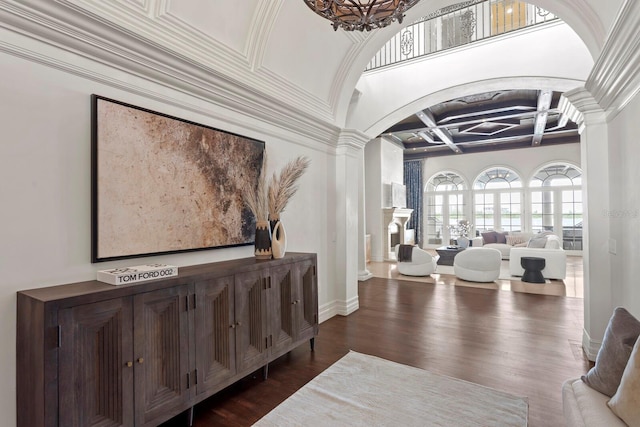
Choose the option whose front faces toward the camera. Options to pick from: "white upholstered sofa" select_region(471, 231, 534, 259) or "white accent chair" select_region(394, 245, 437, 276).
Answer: the white upholstered sofa

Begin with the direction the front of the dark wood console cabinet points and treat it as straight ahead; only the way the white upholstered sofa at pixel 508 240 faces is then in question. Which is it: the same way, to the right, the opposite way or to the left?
to the right

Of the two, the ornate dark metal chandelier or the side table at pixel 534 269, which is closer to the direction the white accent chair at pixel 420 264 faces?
the side table

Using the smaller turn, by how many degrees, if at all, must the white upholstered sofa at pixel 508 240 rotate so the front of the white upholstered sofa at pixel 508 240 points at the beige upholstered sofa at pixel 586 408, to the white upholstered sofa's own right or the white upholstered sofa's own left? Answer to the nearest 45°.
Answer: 0° — it already faces it

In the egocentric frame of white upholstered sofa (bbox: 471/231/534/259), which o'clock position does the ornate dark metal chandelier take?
The ornate dark metal chandelier is roughly at 12 o'clock from the white upholstered sofa.

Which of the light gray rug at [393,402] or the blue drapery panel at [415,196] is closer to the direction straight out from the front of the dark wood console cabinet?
the light gray rug

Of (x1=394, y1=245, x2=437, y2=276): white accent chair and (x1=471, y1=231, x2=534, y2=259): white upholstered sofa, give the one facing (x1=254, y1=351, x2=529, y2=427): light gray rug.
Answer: the white upholstered sofa

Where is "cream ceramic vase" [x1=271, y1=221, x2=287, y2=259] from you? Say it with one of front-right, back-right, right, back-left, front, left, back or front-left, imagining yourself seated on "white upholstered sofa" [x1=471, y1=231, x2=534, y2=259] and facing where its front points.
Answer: front

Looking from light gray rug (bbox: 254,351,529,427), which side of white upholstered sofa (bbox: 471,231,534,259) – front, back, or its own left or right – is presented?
front

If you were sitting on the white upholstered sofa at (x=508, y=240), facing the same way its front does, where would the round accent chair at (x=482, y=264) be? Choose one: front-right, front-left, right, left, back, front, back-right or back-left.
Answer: front

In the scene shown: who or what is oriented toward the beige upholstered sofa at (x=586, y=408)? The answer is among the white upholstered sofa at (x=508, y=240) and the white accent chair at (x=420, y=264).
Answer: the white upholstered sofa at (x=508, y=240)

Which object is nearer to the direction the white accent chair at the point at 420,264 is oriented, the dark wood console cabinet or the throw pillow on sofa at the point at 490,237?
the throw pillow on sofa

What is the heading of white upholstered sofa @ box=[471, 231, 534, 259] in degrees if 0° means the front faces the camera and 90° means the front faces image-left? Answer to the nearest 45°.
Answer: approximately 0°

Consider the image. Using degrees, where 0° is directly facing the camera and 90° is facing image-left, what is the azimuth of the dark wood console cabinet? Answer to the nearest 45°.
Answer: approximately 315°
